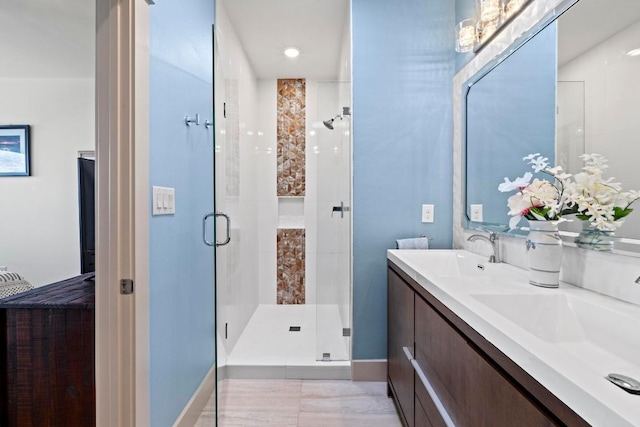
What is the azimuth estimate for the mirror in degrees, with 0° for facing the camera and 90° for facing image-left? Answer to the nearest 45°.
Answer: approximately 45°

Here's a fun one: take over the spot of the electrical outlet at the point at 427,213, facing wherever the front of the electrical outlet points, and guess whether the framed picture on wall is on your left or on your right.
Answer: on your right

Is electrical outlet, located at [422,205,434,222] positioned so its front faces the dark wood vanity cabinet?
yes

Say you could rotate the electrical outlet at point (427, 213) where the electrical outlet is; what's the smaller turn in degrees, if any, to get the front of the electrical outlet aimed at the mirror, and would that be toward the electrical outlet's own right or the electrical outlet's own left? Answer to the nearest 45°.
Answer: approximately 45° to the electrical outlet's own left
